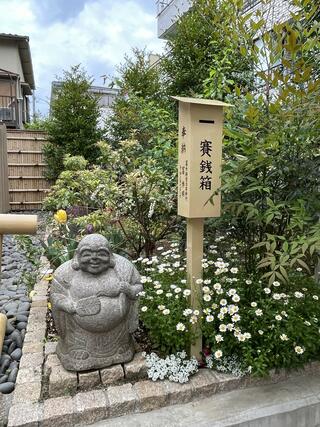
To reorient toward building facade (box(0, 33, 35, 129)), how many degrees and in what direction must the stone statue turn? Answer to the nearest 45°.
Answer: approximately 180°

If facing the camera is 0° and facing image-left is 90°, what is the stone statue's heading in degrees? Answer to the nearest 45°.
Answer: approximately 0°

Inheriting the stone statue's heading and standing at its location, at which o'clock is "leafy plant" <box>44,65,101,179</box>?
The leafy plant is roughly at 6 o'clock from the stone statue.

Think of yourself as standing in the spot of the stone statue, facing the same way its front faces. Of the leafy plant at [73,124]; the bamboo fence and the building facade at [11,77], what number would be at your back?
3

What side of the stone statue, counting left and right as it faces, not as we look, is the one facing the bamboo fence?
back

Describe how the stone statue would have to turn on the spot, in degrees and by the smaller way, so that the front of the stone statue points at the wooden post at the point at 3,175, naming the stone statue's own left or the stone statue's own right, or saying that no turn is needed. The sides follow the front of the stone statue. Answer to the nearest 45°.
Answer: approximately 180°
